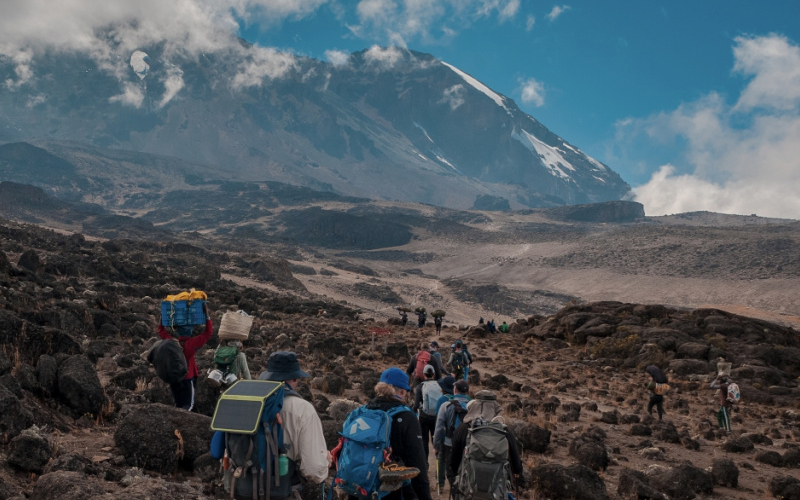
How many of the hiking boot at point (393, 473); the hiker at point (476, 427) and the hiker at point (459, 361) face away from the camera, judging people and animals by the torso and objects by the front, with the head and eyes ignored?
2

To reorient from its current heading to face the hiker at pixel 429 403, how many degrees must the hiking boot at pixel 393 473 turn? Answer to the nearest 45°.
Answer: approximately 90° to its left

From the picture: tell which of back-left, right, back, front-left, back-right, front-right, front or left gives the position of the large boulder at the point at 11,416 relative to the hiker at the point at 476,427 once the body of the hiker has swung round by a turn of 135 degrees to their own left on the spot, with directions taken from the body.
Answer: front-right

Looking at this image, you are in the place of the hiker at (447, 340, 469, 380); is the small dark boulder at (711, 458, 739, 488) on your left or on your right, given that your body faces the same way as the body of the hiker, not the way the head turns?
on your right

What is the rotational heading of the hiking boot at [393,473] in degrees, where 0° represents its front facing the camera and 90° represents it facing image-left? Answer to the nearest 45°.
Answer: approximately 270°

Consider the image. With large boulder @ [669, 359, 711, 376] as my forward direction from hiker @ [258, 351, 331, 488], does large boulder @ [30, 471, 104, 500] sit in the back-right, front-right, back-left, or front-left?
back-left

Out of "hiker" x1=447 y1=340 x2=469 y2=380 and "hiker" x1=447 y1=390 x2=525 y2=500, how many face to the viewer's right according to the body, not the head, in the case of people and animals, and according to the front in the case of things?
0

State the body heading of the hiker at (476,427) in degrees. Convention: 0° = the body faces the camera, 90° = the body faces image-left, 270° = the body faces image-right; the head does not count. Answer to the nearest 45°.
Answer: approximately 180°

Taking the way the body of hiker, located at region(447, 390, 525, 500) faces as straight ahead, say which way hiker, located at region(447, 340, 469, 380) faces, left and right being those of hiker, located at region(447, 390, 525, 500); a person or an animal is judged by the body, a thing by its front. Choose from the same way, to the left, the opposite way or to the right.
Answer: the same way

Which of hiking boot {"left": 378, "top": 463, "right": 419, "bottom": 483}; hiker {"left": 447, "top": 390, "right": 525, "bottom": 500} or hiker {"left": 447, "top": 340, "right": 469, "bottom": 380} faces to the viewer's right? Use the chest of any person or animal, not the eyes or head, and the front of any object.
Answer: the hiking boot

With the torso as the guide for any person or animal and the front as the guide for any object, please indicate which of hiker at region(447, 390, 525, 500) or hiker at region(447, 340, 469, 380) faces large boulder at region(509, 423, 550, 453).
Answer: hiker at region(447, 390, 525, 500)

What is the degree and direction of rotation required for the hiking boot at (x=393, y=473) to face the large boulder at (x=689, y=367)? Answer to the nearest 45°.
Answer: approximately 45° to its left

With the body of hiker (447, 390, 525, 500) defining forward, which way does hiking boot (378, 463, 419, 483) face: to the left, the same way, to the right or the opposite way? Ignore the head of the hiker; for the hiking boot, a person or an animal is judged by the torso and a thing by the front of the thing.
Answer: to the right

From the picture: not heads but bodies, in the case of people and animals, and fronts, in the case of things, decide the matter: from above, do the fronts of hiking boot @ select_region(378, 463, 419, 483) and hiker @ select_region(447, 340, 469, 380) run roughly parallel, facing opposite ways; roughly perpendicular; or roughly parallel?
roughly perpendicular

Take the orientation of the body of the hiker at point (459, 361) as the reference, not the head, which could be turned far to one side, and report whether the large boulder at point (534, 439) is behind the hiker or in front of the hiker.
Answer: behind

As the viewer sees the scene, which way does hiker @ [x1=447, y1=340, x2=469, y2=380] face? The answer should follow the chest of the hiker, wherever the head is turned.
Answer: away from the camera

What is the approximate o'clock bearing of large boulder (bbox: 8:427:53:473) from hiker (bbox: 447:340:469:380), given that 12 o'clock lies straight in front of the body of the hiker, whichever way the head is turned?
The large boulder is roughly at 7 o'clock from the hiker.
